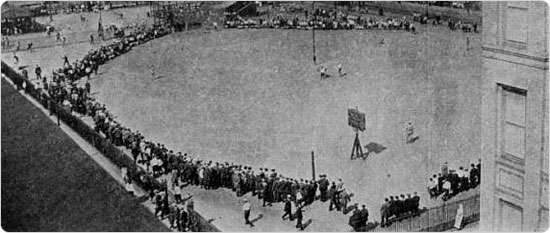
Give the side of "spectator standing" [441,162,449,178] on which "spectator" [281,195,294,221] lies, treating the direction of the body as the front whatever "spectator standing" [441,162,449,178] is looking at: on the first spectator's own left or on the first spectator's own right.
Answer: on the first spectator's own left

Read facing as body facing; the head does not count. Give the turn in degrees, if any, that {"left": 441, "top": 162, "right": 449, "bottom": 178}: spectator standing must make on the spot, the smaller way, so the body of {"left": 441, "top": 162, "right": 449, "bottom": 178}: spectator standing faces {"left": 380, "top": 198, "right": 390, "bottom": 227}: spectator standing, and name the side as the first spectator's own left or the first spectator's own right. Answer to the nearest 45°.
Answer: approximately 135° to the first spectator's own left

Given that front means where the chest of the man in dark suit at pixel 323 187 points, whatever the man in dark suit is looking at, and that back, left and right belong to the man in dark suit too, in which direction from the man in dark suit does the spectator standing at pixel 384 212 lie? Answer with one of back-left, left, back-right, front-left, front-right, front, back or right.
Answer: back-right

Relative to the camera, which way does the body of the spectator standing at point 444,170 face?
away from the camera

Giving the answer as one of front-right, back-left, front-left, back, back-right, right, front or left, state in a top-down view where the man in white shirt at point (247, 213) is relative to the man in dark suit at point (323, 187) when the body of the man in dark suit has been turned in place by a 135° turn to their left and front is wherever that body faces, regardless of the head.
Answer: front

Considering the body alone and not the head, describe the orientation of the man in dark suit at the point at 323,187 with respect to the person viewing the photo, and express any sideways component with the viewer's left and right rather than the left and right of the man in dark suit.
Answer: facing away from the viewer

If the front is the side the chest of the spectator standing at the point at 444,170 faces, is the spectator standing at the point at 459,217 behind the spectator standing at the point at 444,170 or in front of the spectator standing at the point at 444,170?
behind

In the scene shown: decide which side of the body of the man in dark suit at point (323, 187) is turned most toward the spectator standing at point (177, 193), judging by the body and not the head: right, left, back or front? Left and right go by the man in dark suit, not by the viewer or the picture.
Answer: left

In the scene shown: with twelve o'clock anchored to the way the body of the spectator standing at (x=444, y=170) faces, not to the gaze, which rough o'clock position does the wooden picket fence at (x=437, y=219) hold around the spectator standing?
The wooden picket fence is roughly at 6 o'clock from the spectator standing.

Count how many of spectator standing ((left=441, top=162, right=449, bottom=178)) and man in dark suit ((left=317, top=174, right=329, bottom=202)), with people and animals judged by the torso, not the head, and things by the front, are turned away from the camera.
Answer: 2

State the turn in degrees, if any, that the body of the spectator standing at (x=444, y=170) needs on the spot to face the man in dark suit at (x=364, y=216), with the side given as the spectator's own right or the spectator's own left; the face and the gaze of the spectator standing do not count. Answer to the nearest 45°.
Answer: approximately 135° to the spectator's own left
